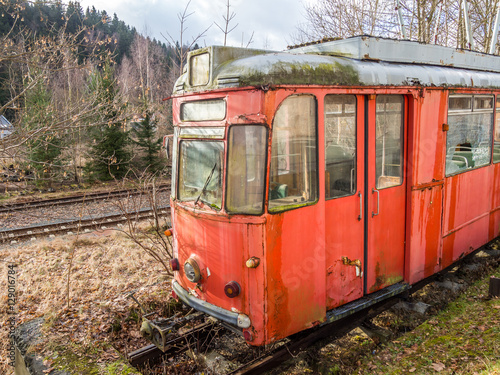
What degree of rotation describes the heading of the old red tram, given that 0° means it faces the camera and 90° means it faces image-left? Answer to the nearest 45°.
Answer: approximately 45°

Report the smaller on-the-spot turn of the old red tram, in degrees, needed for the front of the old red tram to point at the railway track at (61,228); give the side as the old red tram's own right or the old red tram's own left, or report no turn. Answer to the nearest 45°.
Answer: approximately 90° to the old red tram's own right

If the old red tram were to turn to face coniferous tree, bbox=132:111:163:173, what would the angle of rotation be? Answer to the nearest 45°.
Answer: approximately 90° to its right
